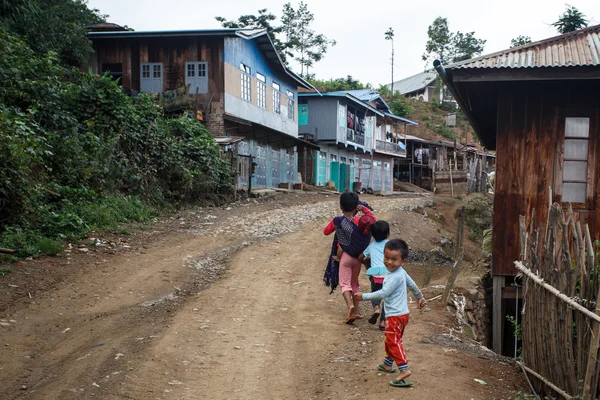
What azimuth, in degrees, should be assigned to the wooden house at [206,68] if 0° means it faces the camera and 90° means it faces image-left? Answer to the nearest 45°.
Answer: approximately 315°

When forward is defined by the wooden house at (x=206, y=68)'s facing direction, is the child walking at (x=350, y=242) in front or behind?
in front

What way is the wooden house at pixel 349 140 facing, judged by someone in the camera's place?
facing the viewer and to the right of the viewer

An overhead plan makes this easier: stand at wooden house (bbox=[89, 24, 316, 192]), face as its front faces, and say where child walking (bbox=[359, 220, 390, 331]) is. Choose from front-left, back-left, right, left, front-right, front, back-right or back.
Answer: front-right

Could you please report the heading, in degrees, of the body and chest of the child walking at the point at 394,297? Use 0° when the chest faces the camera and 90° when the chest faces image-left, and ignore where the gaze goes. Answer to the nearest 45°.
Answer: approximately 90°

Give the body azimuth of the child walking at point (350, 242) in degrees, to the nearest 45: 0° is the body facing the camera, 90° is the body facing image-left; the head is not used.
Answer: approximately 180°

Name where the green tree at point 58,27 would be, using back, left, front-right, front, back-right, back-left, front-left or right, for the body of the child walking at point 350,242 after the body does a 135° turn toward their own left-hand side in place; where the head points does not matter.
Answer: right

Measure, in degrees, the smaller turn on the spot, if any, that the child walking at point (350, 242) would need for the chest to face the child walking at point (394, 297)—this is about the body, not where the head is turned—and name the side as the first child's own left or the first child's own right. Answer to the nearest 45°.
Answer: approximately 180°

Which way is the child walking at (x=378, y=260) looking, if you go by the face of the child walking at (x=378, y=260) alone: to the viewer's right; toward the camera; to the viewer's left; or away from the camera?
away from the camera

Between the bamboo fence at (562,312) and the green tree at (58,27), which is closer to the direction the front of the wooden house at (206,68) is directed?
the bamboo fence

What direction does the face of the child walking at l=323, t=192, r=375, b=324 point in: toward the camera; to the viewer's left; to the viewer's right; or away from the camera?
away from the camera

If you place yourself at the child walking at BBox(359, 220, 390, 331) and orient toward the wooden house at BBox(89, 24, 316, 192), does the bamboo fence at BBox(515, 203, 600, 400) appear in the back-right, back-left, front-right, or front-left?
back-right

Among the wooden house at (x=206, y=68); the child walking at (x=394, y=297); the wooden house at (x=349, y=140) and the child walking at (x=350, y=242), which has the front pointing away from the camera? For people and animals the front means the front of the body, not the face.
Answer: the child walking at (x=350, y=242)

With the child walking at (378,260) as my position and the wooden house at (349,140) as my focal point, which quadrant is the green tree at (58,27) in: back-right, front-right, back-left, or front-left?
front-left

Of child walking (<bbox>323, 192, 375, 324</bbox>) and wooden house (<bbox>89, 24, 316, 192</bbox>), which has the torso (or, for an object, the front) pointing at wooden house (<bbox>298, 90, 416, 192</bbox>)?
the child walking

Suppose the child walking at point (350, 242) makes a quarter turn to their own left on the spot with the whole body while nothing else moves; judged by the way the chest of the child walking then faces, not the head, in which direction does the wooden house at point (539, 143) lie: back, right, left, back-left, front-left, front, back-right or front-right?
back-right
